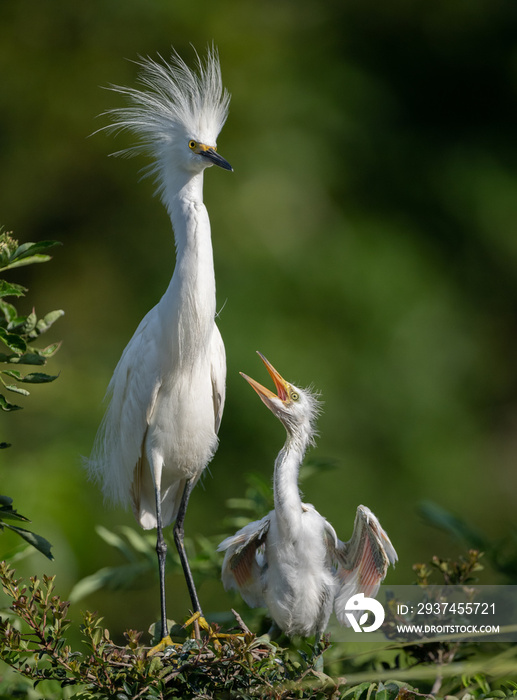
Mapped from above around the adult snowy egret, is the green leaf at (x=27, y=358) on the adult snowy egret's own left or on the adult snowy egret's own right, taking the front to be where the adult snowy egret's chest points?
on the adult snowy egret's own right

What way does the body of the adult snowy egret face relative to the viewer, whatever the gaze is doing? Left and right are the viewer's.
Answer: facing the viewer and to the right of the viewer

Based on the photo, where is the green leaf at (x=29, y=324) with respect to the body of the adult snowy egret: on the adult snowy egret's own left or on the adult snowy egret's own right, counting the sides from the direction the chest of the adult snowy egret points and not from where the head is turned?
on the adult snowy egret's own right

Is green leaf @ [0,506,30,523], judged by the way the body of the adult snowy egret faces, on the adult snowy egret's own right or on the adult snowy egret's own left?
on the adult snowy egret's own right

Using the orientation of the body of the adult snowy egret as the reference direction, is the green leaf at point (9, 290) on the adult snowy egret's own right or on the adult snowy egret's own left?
on the adult snowy egret's own right
